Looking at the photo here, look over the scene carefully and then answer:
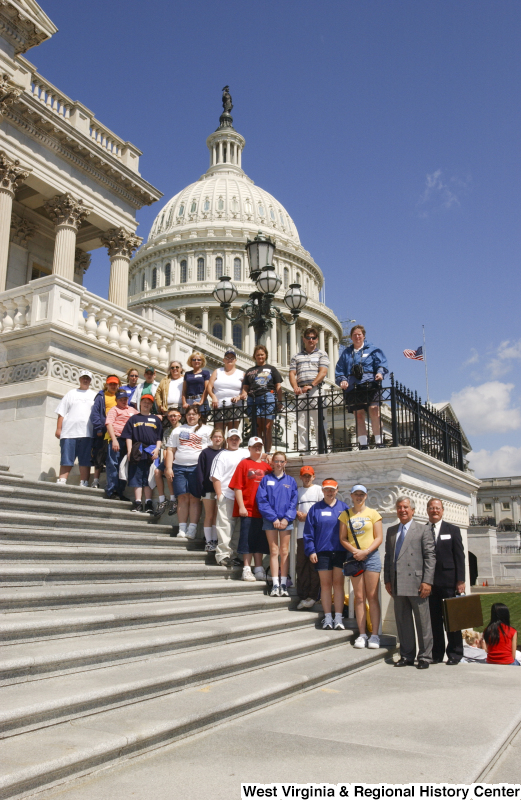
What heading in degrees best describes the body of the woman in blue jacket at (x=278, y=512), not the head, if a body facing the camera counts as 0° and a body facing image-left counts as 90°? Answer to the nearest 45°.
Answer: approximately 0°

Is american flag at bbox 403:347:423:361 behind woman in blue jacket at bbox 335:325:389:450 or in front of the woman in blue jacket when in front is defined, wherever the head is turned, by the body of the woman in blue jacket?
behind

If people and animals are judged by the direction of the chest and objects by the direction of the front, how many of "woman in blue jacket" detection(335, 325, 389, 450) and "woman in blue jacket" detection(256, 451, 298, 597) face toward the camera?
2

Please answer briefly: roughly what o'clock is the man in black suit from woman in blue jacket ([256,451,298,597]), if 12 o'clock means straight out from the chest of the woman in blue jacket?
The man in black suit is roughly at 10 o'clock from the woman in blue jacket.

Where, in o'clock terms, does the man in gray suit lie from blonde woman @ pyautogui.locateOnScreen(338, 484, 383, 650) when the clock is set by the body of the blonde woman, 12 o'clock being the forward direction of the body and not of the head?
The man in gray suit is roughly at 10 o'clock from the blonde woman.
